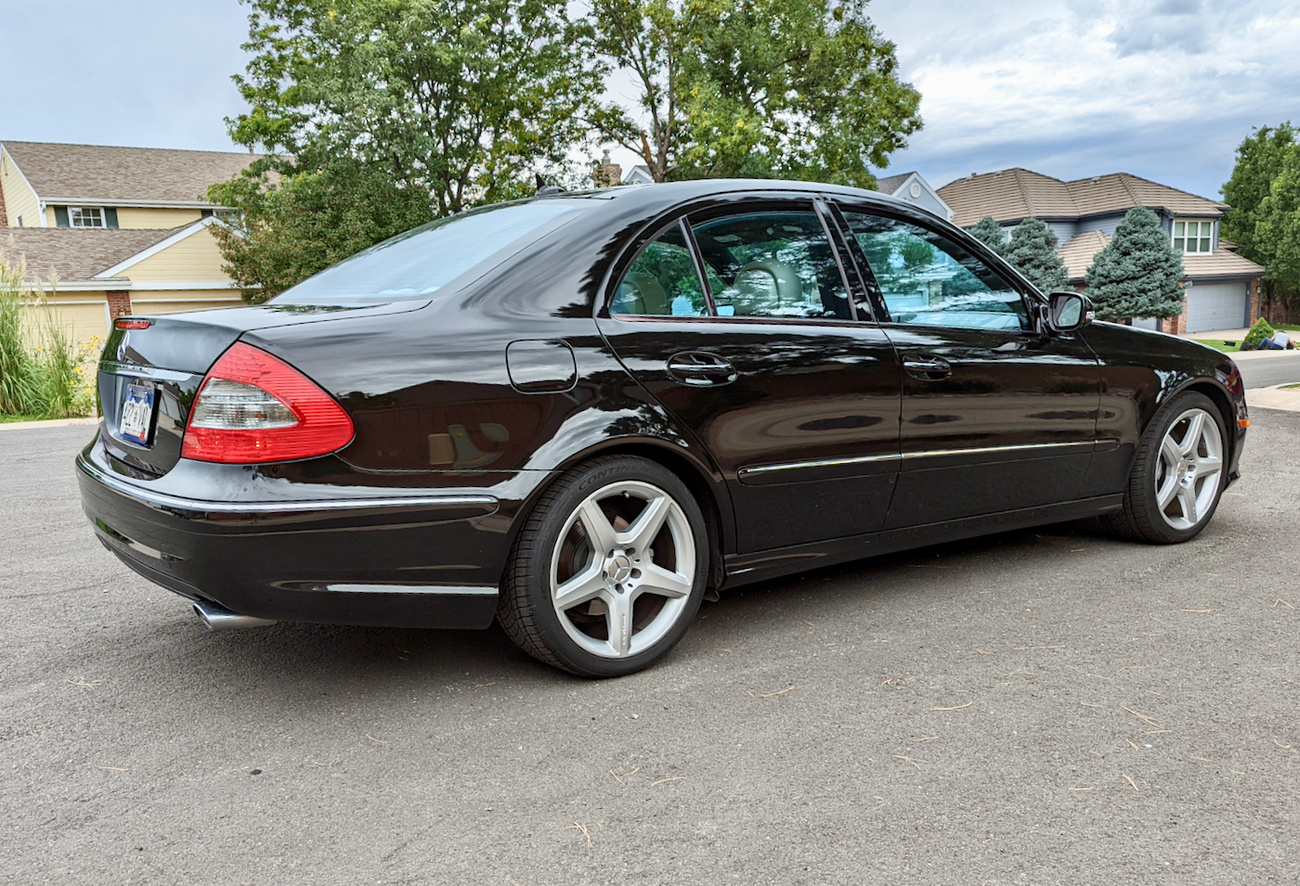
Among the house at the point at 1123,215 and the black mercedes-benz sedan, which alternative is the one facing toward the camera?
the house

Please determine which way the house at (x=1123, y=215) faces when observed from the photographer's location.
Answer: facing the viewer

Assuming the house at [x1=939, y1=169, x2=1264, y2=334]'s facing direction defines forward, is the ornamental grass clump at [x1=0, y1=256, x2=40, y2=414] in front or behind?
in front

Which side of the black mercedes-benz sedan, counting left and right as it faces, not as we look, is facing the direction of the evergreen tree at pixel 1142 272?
front

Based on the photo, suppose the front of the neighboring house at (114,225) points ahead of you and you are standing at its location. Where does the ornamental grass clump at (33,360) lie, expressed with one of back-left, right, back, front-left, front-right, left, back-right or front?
front-right

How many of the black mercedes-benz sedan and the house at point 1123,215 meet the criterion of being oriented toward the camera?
1

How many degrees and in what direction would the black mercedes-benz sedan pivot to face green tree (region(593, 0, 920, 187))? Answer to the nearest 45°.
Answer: approximately 45° to its left

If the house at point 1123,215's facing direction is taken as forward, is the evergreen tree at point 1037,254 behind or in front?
in front

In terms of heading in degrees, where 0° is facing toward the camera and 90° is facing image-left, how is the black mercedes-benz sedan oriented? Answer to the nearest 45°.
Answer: approximately 225°

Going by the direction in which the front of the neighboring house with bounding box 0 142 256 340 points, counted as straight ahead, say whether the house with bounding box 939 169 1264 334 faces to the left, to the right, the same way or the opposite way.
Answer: to the right

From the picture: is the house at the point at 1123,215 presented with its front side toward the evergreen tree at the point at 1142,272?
yes

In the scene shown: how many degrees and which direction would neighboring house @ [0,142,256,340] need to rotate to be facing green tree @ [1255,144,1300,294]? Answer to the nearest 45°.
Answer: approximately 45° to its left

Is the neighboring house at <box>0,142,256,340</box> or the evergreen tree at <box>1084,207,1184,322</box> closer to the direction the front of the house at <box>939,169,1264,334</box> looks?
the evergreen tree

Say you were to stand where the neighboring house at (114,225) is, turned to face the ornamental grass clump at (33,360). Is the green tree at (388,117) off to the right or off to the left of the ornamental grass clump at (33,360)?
left
